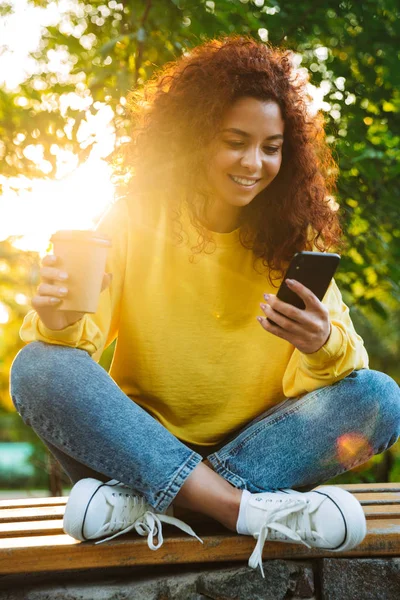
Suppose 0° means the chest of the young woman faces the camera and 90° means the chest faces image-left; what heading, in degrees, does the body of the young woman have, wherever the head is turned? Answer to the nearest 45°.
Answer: approximately 0°
